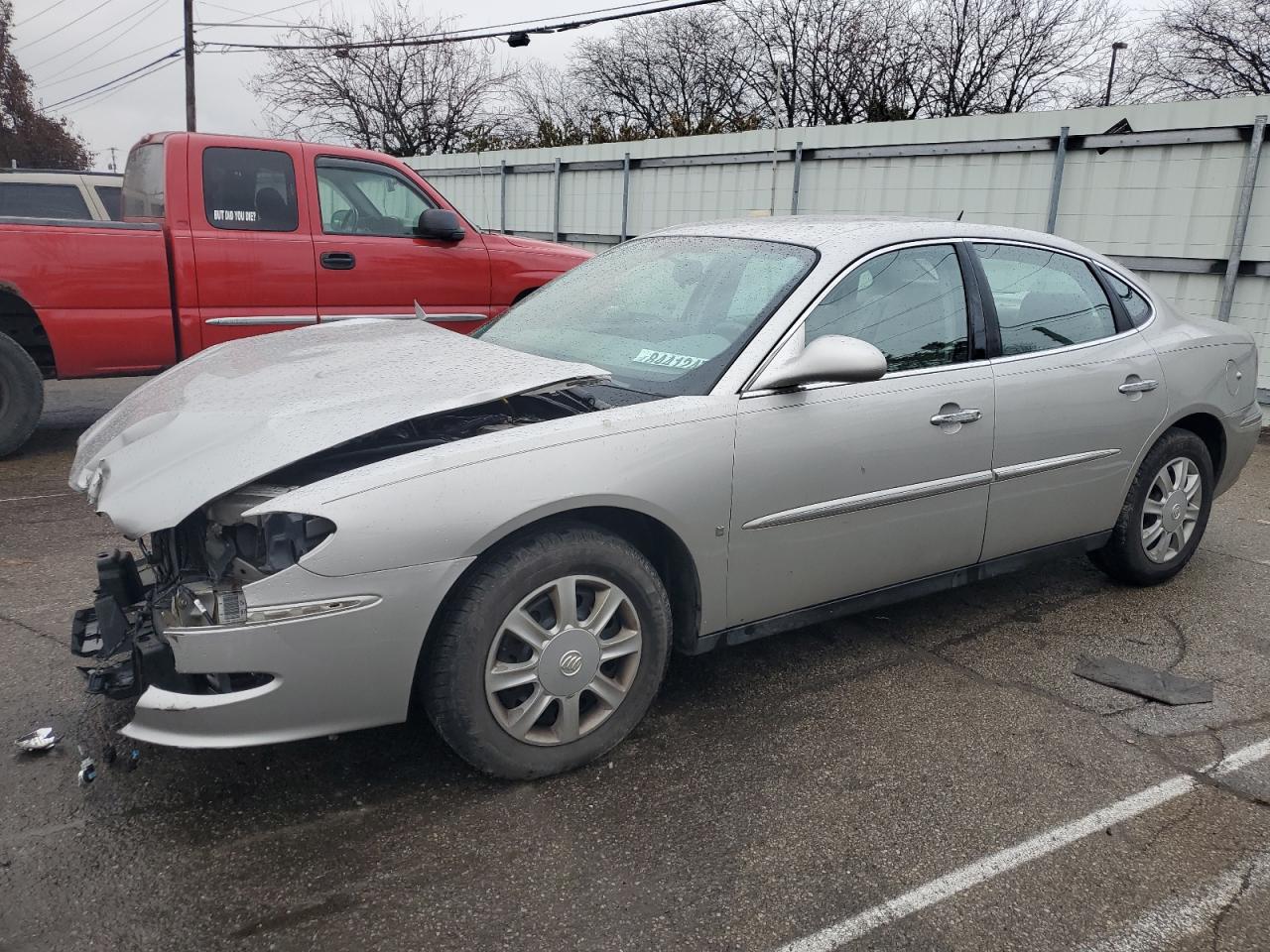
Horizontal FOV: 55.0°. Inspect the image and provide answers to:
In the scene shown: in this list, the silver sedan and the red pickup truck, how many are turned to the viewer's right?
1

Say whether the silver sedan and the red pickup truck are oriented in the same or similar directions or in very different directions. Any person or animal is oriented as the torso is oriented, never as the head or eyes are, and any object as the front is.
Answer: very different directions

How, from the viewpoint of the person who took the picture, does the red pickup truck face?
facing to the right of the viewer

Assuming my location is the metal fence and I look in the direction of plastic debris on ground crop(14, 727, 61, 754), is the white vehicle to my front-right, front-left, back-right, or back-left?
front-right

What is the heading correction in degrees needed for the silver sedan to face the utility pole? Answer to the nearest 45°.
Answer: approximately 90° to its right

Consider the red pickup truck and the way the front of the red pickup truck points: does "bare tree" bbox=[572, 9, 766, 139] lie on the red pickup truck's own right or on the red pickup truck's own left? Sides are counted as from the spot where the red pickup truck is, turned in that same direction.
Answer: on the red pickup truck's own left

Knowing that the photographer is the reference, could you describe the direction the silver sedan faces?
facing the viewer and to the left of the viewer

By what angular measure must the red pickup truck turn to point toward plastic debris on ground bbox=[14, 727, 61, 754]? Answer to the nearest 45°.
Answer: approximately 90° to its right

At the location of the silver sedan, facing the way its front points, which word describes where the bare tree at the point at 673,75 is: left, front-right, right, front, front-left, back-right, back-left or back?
back-right

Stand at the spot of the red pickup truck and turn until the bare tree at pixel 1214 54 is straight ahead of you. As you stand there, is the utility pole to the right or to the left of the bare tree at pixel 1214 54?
left
